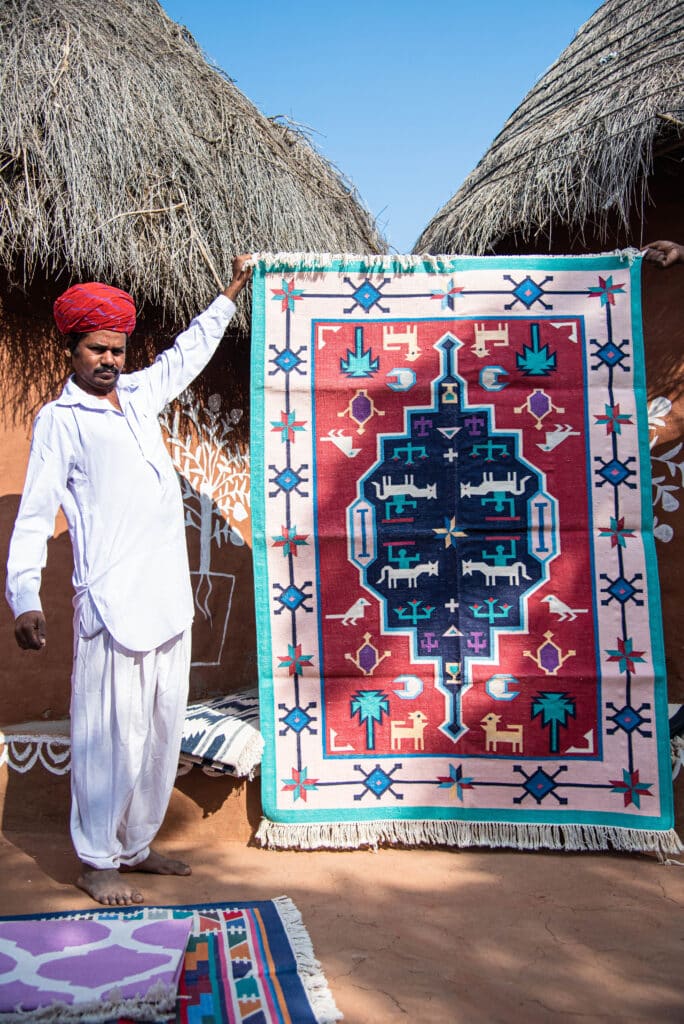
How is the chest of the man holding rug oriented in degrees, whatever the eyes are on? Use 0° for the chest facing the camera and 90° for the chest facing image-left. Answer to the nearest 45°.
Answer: approximately 315°

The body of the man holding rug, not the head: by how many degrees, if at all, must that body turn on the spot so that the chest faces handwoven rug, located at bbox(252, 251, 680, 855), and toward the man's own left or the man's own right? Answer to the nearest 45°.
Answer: approximately 45° to the man's own left
